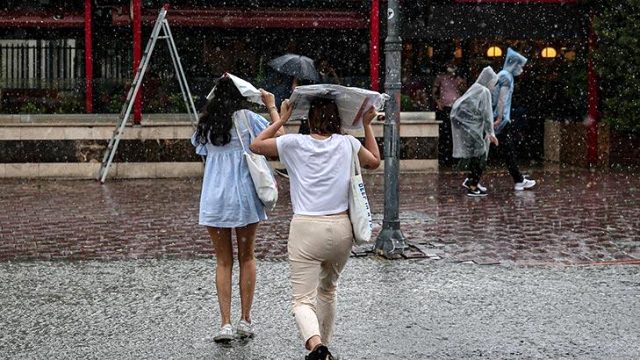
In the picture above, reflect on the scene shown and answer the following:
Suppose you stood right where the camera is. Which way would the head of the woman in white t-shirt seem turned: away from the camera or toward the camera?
away from the camera

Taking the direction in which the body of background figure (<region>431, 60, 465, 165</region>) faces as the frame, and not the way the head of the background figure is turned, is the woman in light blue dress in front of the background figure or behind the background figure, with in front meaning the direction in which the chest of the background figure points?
in front

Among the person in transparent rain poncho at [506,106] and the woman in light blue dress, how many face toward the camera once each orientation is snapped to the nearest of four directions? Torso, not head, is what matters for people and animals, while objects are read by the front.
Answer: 0

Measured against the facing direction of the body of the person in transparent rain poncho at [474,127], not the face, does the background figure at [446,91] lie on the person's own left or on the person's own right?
on the person's own left

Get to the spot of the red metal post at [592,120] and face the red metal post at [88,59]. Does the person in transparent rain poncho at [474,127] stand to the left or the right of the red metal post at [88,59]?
left

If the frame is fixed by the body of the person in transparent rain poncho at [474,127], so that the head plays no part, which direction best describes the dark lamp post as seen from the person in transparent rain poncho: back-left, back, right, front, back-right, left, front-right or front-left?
right

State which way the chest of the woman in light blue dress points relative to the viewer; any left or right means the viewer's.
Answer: facing away from the viewer

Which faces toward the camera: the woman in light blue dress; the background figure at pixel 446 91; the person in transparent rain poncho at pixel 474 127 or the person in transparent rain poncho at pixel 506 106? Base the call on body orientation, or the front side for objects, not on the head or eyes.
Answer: the background figure

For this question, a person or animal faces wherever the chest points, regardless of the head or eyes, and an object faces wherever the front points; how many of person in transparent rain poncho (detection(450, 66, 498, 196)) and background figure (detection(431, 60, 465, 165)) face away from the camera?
0
